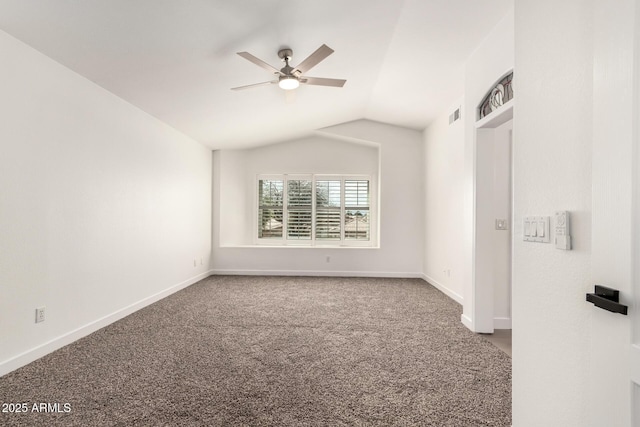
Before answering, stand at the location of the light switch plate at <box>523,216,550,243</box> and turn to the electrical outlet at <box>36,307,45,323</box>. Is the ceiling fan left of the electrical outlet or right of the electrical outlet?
right

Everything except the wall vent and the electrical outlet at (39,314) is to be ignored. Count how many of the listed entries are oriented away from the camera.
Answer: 0

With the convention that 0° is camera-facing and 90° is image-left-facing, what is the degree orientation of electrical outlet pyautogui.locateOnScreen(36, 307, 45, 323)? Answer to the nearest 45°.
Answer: approximately 315°

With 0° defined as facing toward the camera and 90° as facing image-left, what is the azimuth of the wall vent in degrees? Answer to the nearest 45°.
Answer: approximately 45°

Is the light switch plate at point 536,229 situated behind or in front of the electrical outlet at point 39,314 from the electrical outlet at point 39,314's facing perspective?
in front

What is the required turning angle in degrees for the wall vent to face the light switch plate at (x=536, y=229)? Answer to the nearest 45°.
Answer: approximately 45° to its left

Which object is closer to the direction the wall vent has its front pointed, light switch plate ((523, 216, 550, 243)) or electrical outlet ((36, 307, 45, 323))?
the electrical outlet

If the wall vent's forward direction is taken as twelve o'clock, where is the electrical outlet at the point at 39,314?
The electrical outlet is roughly at 12 o'clock from the wall vent.

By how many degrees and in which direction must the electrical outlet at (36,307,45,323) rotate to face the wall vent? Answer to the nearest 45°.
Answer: approximately 45° to its left

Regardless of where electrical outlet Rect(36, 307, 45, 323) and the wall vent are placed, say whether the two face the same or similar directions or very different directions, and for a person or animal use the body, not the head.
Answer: very different directions

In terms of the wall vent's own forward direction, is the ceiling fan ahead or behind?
ahead
